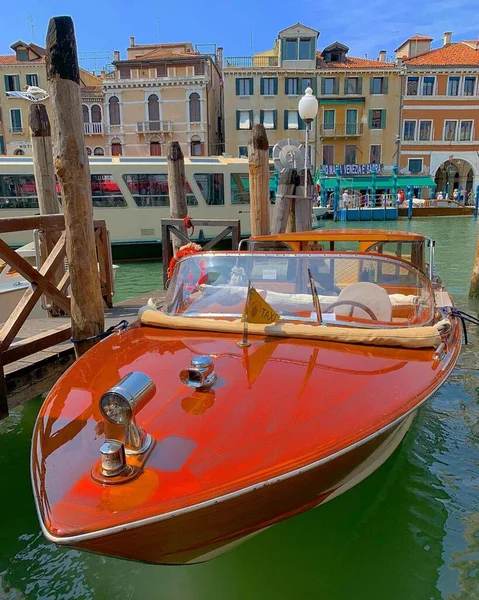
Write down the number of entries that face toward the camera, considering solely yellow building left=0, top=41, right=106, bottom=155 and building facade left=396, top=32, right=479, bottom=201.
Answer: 2

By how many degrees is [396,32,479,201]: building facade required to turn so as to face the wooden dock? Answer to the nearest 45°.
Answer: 0° — it already faces it

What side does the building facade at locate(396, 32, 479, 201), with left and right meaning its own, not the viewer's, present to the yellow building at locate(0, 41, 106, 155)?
right

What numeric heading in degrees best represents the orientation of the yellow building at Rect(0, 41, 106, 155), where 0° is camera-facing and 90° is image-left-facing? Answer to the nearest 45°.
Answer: approximately 0°

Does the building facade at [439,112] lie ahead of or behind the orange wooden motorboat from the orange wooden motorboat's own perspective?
behind

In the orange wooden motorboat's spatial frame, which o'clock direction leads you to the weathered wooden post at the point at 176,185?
The weathered wooden post is roughly at 4 o'clock from the orange wooden motorboat.

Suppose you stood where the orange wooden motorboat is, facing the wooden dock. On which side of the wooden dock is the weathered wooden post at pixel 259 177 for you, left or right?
right

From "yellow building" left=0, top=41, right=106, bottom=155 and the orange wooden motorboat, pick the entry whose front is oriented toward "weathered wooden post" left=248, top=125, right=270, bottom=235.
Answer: the yellow building

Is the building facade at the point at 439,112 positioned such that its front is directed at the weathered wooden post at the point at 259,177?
yes
